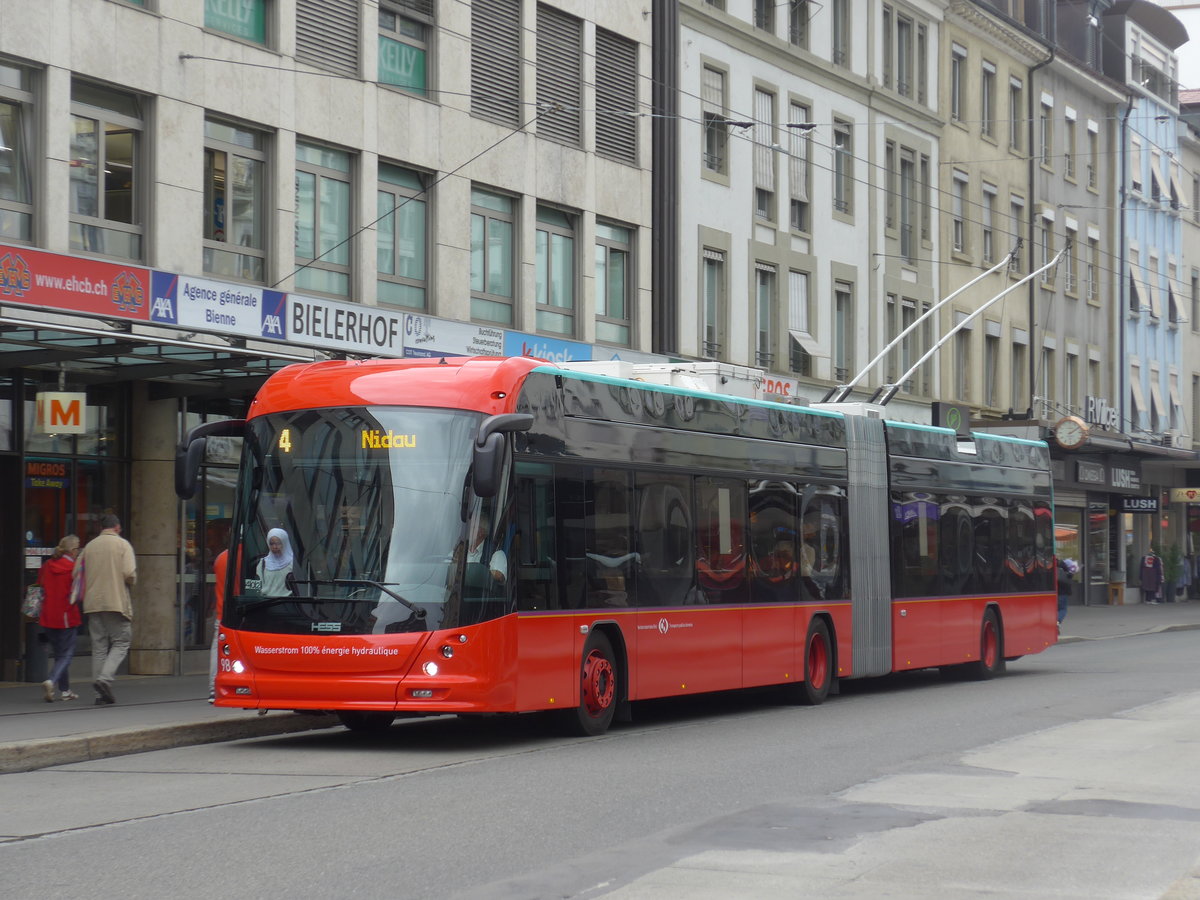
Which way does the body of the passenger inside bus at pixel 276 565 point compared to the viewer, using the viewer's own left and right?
facing the viewer and to the left of the viewer

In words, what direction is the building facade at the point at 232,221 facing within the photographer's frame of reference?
facing the viewer and to the right of the viewer

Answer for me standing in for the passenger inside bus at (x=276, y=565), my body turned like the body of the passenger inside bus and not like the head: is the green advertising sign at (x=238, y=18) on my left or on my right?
on my right

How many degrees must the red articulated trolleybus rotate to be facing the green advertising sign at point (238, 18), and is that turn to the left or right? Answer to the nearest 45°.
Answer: approximately 90° to its right

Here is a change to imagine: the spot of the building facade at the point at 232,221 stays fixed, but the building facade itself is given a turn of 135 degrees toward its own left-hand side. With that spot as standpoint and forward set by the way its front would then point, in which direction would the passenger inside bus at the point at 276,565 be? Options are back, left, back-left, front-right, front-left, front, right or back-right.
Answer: back

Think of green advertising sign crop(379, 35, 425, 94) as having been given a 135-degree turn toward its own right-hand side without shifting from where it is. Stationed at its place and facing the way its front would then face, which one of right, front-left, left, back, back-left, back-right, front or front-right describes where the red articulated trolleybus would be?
left

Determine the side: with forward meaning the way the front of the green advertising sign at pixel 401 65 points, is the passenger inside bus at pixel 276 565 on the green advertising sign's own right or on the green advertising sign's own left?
on the green advertising sign's own right

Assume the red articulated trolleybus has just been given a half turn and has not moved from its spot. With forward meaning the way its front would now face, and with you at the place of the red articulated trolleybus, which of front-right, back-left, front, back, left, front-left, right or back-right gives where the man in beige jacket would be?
back

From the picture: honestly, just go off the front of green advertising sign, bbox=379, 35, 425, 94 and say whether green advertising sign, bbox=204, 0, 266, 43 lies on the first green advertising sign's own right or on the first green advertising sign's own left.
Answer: on the first green advertising sign's own right

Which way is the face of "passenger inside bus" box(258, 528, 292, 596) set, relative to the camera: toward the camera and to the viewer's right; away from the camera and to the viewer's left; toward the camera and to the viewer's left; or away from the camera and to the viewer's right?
toward the camera and to the viewer's left

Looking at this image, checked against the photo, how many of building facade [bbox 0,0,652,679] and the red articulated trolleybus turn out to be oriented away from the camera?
0
